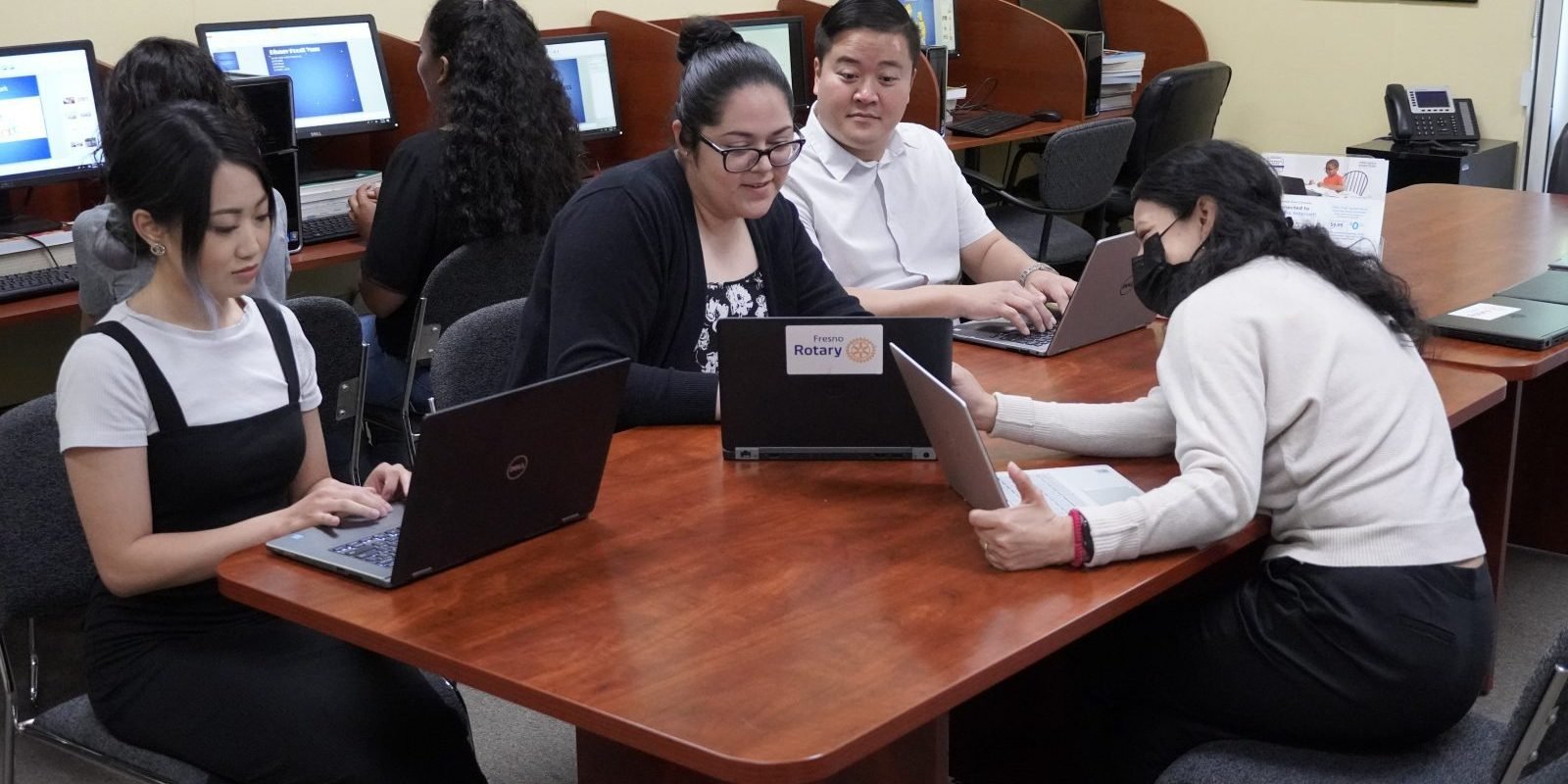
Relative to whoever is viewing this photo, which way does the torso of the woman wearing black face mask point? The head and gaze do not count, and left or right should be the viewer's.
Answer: facing to the left of the viewer

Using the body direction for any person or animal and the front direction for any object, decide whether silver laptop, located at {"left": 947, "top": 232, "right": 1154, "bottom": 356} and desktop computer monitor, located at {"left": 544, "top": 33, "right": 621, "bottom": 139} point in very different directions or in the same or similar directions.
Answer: very different directions

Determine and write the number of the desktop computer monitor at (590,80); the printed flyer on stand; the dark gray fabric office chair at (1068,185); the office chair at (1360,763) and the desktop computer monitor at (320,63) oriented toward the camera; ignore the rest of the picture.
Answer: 3

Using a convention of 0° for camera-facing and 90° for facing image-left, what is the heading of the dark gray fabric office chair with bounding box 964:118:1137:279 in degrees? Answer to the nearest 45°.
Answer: approximately 135°

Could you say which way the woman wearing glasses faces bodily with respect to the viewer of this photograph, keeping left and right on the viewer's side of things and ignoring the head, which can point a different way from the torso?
facing the viewer and to the right of the viewer

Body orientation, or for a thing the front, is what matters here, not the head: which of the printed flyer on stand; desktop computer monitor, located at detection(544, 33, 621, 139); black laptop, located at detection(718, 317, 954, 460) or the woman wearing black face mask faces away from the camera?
the black laptop

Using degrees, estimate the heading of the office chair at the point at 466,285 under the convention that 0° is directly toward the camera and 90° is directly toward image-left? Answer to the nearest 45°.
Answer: approximately 135°

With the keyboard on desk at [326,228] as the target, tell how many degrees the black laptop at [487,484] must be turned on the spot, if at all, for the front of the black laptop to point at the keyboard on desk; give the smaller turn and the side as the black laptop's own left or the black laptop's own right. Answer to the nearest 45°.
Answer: approximately 45° to the black laptop's own right

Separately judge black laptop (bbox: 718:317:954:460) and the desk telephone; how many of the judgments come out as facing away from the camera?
1

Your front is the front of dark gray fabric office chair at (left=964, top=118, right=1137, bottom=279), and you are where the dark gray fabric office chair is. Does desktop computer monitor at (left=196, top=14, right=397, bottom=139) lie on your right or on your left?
on your left

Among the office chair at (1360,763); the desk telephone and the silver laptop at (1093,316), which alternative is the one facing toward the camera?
the desk telephone

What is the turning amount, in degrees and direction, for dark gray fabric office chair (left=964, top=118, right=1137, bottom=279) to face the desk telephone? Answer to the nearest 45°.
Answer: approximately 90° to its right

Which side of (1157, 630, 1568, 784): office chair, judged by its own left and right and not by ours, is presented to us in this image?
left
